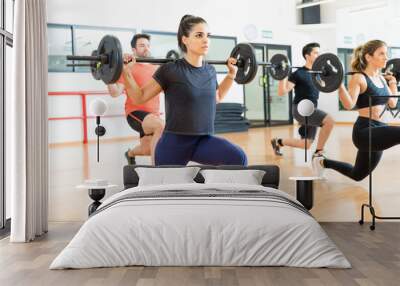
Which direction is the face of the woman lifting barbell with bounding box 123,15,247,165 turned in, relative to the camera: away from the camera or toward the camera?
toward the camera

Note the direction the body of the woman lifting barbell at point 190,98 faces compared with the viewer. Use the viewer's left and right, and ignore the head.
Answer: facing the viewer and to the right of the viewer

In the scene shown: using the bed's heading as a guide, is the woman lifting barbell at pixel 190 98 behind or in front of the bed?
behind

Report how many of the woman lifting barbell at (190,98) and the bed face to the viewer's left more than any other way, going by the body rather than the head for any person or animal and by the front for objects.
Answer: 0

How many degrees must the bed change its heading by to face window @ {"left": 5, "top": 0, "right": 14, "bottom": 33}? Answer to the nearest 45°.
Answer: approximately 135° to its right

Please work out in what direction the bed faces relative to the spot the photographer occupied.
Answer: facing the viewer
